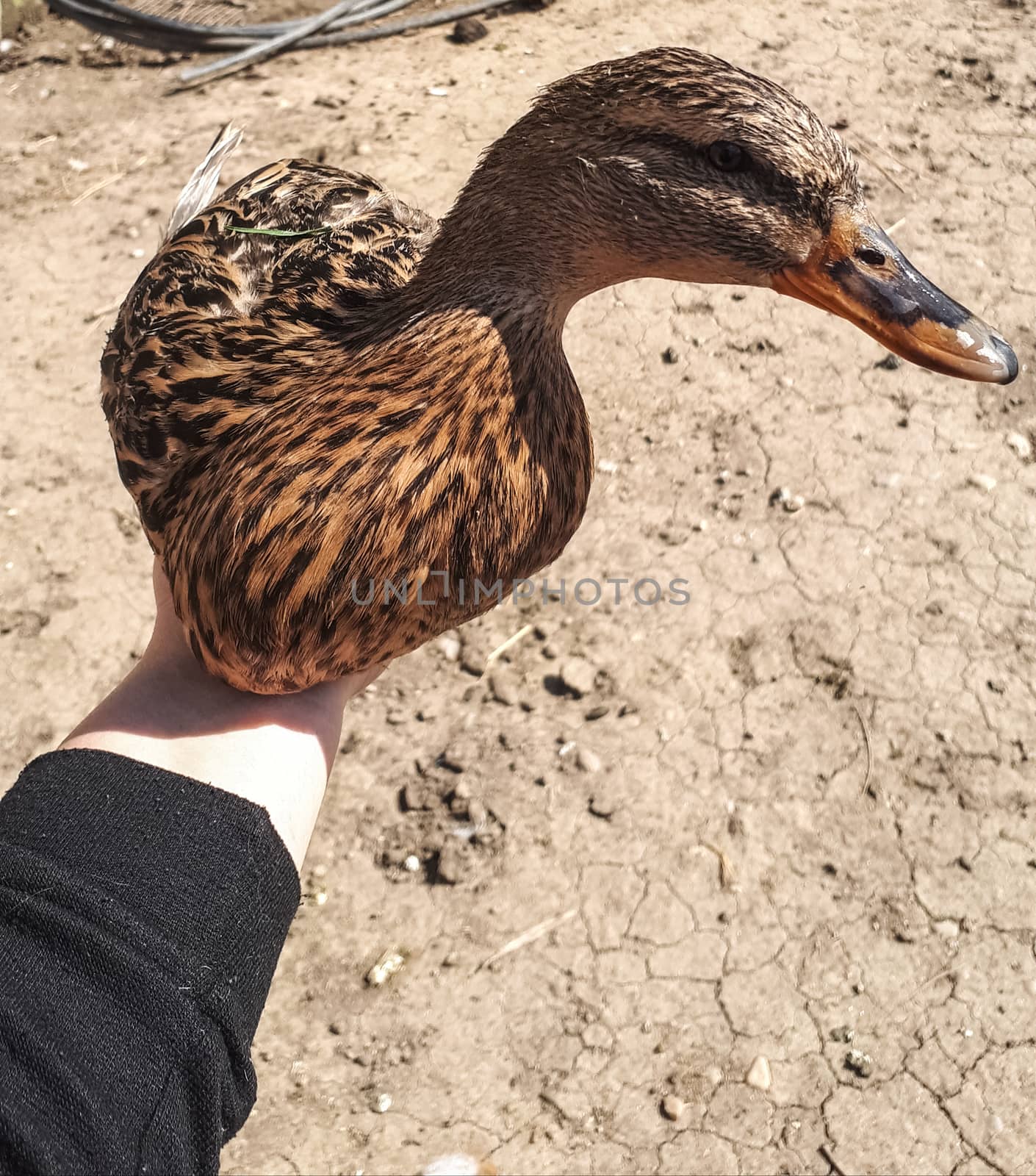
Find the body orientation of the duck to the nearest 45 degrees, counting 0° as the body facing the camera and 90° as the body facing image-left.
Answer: approximately 315°

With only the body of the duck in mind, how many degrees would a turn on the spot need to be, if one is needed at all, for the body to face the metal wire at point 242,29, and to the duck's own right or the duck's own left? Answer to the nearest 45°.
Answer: approximately 135° to the duck's own left

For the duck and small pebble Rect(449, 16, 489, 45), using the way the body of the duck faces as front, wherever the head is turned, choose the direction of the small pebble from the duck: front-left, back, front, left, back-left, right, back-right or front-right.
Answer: back-left
